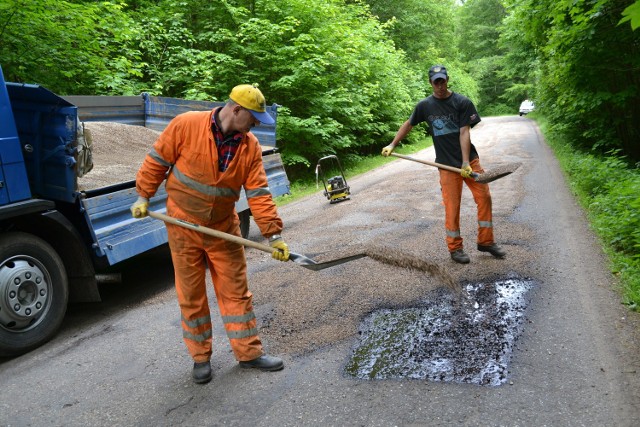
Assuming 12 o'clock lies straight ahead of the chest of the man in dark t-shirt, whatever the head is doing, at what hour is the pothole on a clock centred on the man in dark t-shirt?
The pothole is roughly at 12 o'clock from the man in dark t-shirt.

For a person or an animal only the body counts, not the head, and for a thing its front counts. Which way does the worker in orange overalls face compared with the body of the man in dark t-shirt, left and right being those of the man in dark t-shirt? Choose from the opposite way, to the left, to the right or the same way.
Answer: to the left

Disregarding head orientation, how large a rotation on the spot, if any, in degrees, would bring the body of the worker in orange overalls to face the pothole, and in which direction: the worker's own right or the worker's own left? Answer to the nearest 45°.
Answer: approximately 45° to the worker's own left

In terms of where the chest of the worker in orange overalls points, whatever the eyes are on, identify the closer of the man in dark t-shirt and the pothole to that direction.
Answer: the pothole

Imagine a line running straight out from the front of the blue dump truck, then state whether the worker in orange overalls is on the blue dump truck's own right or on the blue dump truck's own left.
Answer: on the blue dump truck's own left

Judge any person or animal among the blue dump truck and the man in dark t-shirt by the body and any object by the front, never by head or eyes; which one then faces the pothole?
the man in dark t-shirt

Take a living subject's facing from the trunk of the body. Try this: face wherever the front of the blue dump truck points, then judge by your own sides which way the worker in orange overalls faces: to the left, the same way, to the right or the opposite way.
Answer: to the left

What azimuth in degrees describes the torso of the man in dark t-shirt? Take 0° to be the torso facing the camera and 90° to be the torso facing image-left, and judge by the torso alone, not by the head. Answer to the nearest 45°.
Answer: approximately 0°

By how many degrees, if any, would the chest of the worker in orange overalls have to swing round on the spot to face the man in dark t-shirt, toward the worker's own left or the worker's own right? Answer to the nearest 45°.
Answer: approximately 90° to the worker's own left
